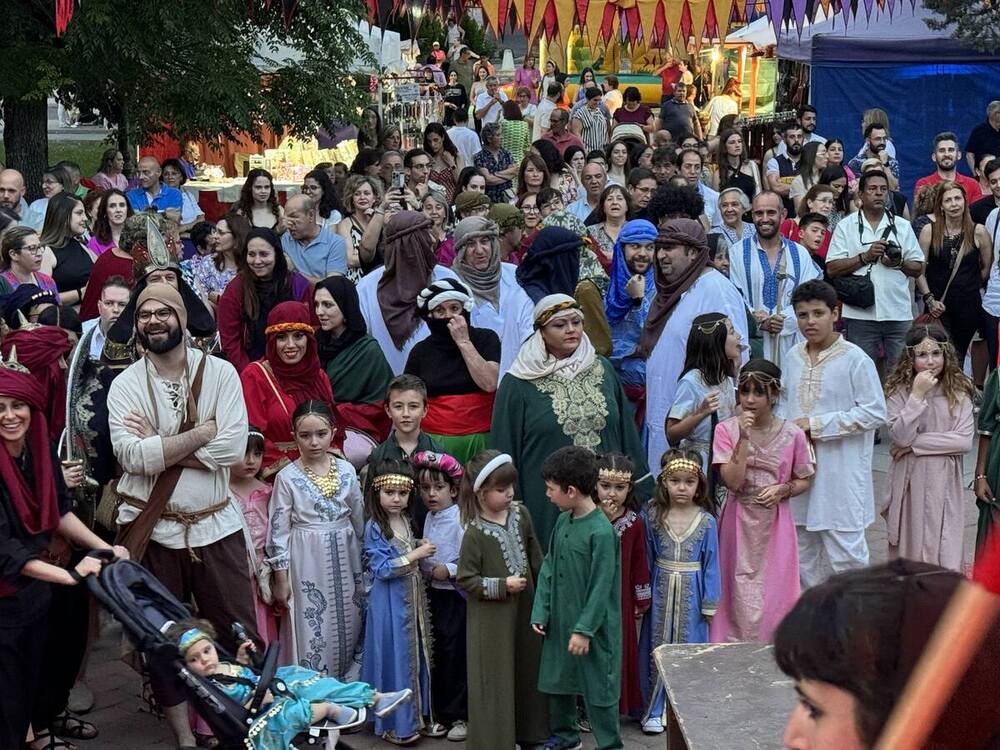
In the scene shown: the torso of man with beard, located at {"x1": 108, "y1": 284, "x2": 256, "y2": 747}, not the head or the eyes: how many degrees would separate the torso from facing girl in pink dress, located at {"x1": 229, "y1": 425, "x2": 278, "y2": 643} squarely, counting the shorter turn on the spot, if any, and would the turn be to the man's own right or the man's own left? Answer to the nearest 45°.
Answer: approximately 135° to the man's own left

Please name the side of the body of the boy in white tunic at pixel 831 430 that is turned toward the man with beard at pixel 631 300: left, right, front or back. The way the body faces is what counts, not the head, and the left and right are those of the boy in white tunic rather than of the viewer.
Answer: right

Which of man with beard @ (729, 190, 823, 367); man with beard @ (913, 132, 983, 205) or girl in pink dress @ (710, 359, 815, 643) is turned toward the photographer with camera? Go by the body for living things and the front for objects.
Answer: man with beard @ (913, 132, 983, 205)

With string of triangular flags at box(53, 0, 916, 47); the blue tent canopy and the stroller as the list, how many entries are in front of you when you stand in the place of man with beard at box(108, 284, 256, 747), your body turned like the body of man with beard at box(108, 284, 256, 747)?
1

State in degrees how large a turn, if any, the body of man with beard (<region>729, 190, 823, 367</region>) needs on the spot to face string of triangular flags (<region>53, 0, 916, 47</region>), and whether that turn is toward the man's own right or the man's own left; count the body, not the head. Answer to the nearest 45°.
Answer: approximately 180°

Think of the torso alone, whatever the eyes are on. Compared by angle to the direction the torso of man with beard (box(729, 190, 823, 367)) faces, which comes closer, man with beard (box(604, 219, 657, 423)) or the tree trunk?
the man with beard

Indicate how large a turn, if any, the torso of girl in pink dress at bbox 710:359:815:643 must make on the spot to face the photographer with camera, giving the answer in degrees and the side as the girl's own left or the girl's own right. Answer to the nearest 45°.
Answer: approximately 180°

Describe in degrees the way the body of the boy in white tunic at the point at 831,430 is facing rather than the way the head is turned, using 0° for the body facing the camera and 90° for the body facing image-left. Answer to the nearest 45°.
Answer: approximately 45°

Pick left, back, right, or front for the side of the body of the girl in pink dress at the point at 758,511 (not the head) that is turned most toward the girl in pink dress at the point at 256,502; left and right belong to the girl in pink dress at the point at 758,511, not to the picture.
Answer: right

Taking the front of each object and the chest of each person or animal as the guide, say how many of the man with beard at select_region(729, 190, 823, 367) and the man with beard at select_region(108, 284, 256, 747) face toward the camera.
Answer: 2
